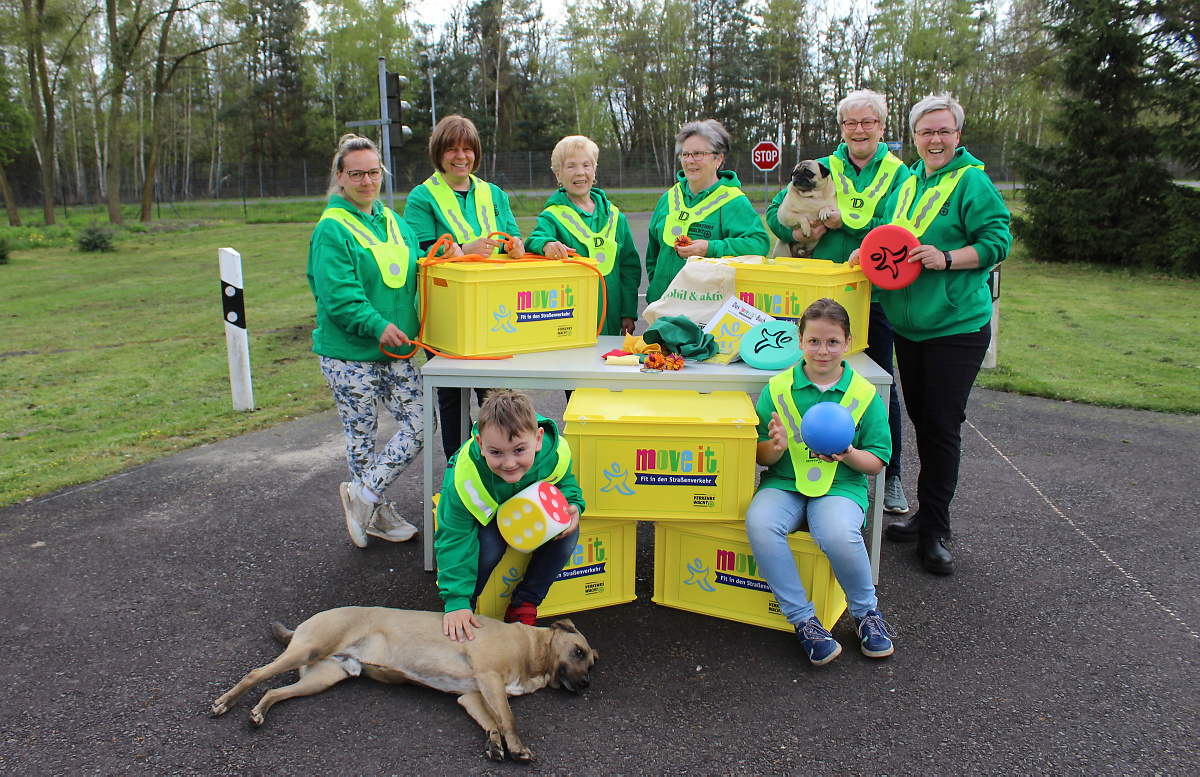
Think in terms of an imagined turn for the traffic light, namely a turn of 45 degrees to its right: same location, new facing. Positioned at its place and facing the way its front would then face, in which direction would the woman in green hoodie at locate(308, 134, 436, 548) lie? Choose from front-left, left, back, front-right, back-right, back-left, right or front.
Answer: front-right

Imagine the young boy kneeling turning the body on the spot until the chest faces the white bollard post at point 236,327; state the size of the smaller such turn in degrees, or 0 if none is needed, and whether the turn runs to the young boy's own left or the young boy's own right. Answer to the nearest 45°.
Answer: approximately 135° to the young boy's own right

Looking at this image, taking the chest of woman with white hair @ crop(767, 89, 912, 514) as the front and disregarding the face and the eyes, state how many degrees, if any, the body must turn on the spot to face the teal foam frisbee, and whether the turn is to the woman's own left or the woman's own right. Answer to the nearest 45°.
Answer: approximately 45° to the woman's own right

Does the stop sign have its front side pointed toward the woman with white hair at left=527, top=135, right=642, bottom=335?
yes

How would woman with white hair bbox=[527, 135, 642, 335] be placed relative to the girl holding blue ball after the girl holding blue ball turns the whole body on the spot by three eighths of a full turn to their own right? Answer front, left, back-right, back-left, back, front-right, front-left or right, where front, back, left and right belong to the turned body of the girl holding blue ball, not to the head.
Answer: front

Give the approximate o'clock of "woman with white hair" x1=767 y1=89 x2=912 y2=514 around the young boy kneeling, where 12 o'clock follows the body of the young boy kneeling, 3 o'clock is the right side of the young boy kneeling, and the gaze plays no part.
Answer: The woman with white hair is roughly at 8 o'clock from the young boy kneeling.
